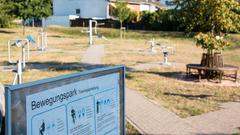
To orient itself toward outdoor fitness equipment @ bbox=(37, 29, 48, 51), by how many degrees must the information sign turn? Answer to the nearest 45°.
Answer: approximately 135° to its left

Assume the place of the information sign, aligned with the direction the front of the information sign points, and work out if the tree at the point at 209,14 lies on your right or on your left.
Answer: on your left

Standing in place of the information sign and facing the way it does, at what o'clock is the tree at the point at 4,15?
The tree is roughly at 7 o'clock from the information sign.

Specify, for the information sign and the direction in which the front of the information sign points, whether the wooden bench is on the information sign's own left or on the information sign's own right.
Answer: on the information sign's own left

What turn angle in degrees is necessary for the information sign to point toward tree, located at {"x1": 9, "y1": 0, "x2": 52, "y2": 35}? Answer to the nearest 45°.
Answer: approximately 135° to its left

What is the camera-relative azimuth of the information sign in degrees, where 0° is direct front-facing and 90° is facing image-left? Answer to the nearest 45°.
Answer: approximately 315°

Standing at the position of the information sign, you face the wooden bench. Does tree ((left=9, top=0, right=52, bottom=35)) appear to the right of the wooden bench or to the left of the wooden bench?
left
